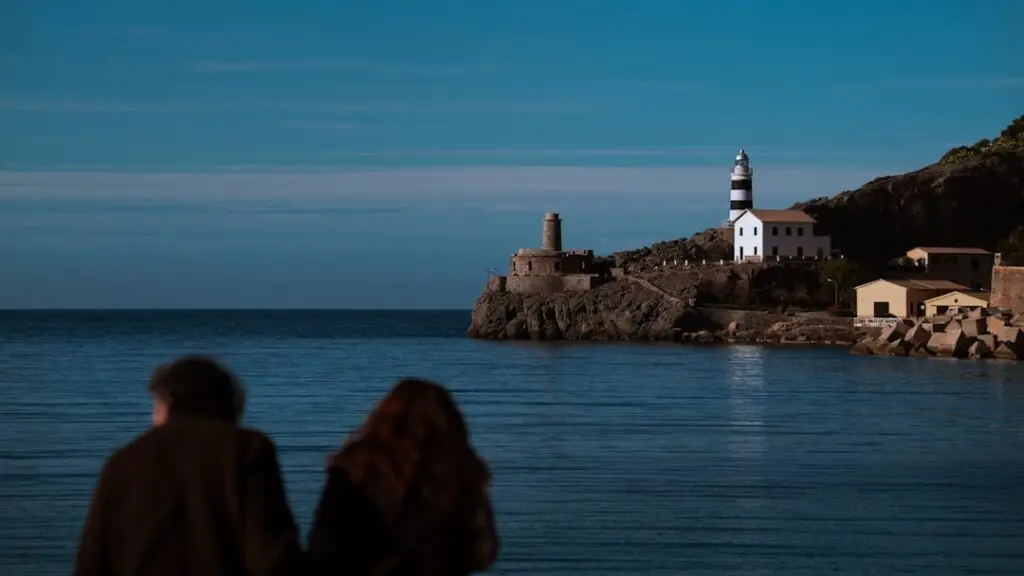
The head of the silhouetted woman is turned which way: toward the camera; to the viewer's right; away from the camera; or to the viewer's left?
away from the camera

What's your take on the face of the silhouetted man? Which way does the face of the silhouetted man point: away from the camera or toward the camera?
away from the camera

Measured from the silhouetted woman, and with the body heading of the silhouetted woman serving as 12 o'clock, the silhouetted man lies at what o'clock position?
The silhouetted man is roughly at 9 o'clock from the silhouetted woman.

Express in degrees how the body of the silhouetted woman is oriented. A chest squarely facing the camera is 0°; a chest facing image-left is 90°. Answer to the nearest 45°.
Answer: approximately 180°
